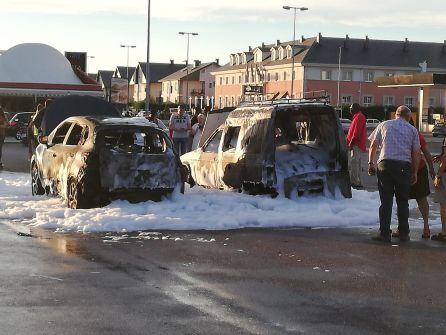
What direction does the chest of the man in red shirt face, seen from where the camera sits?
to the viewer's left

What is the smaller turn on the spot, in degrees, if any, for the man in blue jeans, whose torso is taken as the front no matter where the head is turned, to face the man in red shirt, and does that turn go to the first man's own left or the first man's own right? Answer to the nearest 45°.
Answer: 0° — they already face them

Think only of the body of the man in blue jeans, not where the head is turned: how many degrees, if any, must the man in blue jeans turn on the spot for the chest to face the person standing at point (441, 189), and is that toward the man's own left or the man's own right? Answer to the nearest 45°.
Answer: approximately 90° to the man's own right

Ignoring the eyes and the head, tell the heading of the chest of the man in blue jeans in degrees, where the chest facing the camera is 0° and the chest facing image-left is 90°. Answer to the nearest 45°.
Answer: approximately 180°

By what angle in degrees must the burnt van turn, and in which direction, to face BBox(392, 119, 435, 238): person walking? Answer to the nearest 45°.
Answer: approximately 180°

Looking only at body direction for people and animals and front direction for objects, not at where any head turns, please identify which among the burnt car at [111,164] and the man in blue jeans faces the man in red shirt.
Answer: the man in blue jeans
